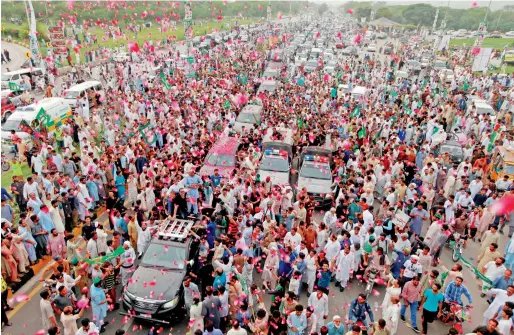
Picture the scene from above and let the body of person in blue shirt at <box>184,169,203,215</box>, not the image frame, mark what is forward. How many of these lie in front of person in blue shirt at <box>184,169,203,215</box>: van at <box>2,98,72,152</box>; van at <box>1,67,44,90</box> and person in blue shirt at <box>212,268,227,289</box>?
1

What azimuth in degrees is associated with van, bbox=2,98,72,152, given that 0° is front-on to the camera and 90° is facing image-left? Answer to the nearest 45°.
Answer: approximately 45°

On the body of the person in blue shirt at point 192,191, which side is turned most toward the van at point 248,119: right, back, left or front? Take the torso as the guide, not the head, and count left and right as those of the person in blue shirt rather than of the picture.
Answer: back

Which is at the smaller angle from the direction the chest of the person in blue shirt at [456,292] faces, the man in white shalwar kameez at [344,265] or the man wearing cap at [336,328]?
the man wearing cap

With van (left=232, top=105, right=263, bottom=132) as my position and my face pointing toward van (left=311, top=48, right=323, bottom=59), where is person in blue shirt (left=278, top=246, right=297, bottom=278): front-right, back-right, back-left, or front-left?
back-right

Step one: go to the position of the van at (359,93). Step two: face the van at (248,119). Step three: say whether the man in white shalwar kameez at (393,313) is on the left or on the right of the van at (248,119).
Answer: left

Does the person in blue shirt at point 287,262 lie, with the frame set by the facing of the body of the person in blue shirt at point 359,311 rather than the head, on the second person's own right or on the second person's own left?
on the second person's own right

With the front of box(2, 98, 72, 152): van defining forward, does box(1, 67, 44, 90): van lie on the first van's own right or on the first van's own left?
on the first van's own right

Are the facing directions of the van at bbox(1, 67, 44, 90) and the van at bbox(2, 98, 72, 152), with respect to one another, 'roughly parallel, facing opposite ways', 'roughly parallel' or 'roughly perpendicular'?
roughly parallel

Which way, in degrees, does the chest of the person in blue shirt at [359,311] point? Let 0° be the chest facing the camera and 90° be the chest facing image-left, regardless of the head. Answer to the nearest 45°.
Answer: approximately 45°

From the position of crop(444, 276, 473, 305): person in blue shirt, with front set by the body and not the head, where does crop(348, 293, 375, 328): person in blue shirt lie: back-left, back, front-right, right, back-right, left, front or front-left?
front-right

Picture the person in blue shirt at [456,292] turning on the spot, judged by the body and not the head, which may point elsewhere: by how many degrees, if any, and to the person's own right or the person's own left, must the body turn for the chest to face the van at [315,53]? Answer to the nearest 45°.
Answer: approximately 135° to the person's own right

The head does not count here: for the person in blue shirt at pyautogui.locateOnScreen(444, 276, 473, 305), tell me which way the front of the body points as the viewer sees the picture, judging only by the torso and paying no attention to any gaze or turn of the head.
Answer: toward the camera

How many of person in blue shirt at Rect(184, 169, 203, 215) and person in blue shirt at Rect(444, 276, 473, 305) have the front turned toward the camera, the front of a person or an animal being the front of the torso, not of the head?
2
